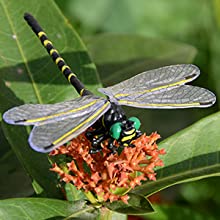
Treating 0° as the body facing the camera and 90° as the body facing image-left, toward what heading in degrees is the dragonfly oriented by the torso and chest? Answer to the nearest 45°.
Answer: approximately 315°

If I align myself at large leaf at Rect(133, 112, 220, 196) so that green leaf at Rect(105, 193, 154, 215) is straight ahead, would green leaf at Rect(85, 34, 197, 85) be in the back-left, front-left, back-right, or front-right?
back-right
